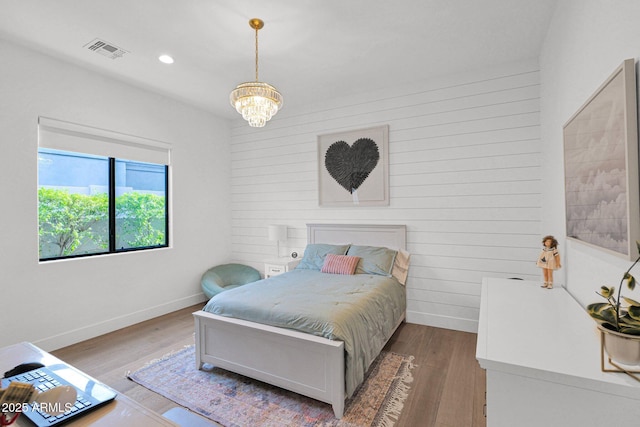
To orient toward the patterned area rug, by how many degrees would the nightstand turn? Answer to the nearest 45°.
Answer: approximately 45° to its left

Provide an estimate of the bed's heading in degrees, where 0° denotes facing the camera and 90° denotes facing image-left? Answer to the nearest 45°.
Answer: approximately 45°

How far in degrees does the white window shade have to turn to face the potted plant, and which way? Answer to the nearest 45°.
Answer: approximately 45° to its right

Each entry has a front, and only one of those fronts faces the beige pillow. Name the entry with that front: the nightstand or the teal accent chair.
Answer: the teal accent chair

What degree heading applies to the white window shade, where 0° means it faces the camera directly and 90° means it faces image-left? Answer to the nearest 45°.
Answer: approximately 315°

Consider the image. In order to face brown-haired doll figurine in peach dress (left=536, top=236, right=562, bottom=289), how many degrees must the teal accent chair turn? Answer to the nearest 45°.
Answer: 0° — it already faces it

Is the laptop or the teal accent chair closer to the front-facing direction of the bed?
the laptop

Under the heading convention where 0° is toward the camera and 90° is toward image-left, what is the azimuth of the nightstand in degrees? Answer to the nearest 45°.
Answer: approximately 45°

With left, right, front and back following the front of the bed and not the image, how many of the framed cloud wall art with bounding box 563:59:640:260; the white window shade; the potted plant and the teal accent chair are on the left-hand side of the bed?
2

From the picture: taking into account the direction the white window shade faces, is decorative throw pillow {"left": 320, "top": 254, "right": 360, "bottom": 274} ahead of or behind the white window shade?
ahead

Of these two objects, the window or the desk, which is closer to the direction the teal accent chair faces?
the desk

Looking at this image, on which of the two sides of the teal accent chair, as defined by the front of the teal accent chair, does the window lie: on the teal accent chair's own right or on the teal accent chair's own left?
on the teal accent chair's own right
